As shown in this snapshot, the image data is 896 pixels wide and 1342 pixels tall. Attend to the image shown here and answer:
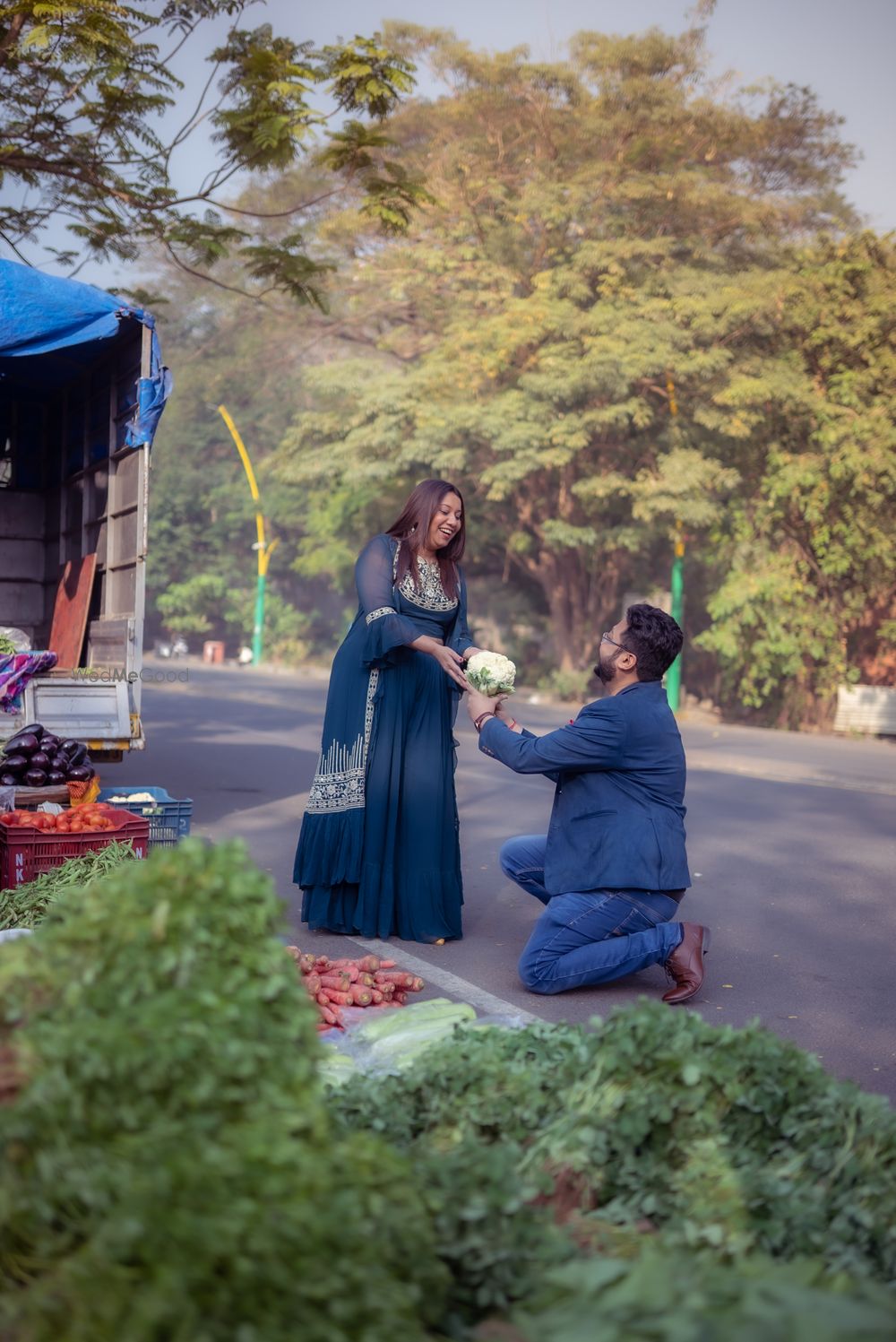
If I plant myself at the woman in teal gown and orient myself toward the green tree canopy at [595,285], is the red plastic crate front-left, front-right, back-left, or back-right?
back-left

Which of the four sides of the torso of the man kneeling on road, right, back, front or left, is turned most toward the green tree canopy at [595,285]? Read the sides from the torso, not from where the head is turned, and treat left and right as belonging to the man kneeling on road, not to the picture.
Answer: right

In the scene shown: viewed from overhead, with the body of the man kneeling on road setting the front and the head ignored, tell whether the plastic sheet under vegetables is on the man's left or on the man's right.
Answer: on the man's left

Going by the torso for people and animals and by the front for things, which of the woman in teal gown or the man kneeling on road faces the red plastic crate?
the man kneeling on road

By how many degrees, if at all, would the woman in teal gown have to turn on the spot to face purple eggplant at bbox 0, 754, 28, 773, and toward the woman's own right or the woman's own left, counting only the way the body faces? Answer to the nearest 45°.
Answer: approximately 180°

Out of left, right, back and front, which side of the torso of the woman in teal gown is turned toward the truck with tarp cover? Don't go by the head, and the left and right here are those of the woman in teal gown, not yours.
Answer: back

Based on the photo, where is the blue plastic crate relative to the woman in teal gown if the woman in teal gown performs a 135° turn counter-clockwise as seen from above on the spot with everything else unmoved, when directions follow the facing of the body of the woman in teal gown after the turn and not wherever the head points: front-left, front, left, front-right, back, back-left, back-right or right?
front-left

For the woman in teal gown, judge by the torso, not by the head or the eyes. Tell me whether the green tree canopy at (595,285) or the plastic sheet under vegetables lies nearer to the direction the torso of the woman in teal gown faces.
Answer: the plastic sheet under vegetables

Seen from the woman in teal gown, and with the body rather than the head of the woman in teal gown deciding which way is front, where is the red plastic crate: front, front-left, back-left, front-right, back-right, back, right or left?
back-right

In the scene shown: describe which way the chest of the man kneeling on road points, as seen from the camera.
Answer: to the viewer's left

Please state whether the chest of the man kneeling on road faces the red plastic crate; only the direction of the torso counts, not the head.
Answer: yes

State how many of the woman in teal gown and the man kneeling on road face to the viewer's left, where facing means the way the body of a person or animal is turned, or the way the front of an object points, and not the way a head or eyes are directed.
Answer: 1

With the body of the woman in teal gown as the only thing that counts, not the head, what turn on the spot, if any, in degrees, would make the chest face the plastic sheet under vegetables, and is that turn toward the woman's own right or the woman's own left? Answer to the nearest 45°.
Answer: approximately 45° to the woman's own right

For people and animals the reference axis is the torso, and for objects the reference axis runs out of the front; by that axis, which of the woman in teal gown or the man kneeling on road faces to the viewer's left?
the man kneeling on road

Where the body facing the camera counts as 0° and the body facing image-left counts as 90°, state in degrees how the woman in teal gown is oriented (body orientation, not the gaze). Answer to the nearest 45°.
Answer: approximately 315°

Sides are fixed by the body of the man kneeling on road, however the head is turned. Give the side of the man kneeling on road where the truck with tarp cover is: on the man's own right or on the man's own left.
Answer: on the man's own right
